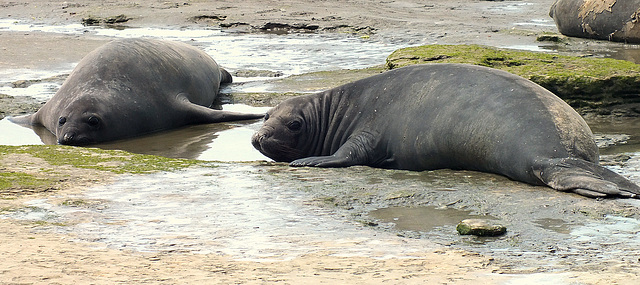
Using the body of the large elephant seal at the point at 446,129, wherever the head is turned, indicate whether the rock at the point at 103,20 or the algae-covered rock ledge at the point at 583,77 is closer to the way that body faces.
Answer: the rock

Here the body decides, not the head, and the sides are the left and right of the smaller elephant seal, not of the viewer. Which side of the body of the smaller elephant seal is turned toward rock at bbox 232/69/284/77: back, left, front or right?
back

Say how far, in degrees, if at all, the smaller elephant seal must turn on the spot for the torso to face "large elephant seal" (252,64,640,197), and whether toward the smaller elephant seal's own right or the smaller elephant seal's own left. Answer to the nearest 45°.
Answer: approximately 90° to the smaller elephant seal's own left

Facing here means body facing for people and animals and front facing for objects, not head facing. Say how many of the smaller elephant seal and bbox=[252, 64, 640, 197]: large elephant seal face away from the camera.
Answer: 0

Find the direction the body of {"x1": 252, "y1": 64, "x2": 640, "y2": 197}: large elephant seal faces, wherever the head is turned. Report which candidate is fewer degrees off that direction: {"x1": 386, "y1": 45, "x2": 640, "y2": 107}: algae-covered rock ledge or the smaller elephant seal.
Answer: the smaller elephant seal

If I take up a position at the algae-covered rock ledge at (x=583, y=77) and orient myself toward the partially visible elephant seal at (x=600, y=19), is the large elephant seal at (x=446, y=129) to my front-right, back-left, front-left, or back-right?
back-left

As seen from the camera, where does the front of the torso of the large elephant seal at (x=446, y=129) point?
to the viewer's left

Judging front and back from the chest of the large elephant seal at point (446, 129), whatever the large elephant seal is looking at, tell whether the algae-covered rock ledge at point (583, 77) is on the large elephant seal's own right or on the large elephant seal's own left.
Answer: on the large elephant seal's own right

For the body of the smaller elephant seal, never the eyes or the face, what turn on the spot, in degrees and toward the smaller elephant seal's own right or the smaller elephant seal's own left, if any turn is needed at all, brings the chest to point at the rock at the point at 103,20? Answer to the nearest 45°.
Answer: approximately 135° to the smaller elephant seal's own right

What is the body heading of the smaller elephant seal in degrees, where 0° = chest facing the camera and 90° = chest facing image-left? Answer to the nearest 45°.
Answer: approximately 45°
